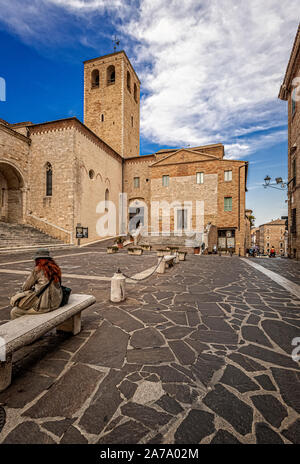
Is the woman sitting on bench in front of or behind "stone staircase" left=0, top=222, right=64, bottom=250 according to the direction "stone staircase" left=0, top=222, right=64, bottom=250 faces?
in front

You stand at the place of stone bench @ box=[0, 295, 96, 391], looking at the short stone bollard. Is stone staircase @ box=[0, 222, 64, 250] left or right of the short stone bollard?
left

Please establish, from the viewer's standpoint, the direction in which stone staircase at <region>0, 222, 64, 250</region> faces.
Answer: facing the viewer

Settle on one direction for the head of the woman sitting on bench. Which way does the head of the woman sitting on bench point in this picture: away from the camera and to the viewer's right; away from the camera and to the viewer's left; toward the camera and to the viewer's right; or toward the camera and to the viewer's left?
away from the camera and to the viewer's left

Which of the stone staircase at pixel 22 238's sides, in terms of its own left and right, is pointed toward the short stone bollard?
front

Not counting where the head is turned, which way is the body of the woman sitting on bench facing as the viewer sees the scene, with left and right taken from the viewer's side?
facing away from the viewer and to the left of the viewer

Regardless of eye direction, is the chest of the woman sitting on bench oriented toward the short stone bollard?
no

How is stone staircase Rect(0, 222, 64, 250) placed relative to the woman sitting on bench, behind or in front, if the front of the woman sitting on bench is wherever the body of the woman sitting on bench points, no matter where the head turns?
in front
